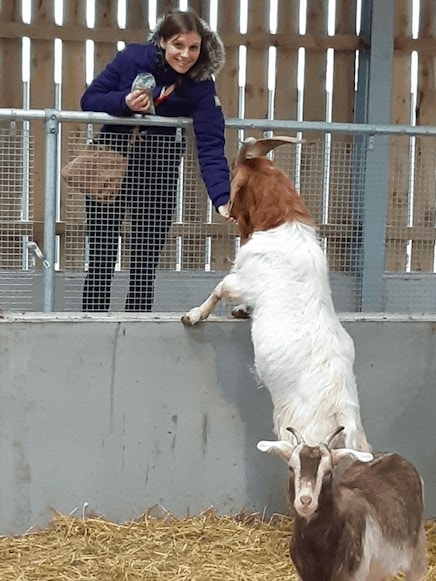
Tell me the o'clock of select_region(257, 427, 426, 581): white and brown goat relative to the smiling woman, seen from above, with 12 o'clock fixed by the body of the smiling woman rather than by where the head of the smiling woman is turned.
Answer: The white and brown goat is roughly at 11 o'clock from the smiling woman.

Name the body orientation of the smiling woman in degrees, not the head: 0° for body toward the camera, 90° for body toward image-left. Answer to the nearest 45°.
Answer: approximately 0°

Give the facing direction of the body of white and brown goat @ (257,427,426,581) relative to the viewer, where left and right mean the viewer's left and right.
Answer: facing the viewer and to the left of the viewer

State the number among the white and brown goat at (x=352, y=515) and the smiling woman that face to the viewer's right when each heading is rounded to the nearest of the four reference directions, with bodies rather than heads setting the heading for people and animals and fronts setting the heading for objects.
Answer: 0

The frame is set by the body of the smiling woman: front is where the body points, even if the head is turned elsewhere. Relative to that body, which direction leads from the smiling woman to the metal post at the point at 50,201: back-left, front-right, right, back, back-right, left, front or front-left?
right

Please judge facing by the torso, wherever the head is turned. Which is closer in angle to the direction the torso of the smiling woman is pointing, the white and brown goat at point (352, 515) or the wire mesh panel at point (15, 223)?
the white and brown goat

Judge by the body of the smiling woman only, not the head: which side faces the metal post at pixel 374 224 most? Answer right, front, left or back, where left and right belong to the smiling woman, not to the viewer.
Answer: left

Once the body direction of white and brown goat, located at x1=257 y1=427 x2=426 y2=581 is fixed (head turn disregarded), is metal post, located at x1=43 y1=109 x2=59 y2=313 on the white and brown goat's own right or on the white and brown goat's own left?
on the white and brown goat's own right

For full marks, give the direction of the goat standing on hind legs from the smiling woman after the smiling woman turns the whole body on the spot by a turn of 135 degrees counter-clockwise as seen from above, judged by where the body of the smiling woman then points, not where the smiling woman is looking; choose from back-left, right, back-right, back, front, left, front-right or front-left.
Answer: right

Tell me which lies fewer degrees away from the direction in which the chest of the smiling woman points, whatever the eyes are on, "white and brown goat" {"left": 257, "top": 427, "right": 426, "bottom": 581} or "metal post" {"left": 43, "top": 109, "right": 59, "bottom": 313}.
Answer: the white and brown goat
